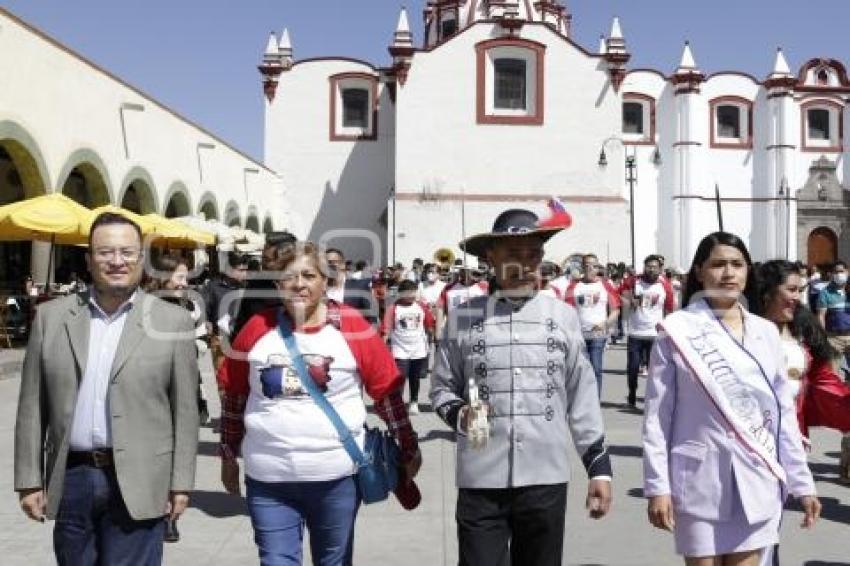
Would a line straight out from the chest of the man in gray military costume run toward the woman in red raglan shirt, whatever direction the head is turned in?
no

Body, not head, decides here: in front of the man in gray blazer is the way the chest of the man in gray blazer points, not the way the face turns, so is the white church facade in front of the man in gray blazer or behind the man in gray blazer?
behind

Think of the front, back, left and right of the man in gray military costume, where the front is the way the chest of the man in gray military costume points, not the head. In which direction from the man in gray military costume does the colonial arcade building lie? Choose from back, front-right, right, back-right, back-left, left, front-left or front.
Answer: back-right

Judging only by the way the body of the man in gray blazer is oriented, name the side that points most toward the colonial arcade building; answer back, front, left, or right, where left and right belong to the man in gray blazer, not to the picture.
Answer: back

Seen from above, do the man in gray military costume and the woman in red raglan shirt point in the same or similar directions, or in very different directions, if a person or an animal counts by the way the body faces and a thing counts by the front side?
same or similar directions

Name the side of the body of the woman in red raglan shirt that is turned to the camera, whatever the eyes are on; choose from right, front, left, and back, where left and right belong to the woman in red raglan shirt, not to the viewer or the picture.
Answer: front

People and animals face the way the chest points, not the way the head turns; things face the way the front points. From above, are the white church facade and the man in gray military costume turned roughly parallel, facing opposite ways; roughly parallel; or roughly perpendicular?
roughly parallel

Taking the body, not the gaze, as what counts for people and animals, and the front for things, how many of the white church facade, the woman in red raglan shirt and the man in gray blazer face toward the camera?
3

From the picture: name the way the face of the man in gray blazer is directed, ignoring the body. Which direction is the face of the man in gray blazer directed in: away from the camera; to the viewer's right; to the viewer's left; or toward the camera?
toward the camera

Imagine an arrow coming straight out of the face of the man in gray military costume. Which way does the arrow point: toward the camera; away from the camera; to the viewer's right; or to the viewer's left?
toward the camera

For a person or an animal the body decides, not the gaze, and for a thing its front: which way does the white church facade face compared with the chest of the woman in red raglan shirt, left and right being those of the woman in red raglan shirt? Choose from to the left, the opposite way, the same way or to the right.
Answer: the same way

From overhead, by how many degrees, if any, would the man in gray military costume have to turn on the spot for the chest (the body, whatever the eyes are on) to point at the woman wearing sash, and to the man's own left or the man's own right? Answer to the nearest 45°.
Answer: approximately 90° to the man's own left

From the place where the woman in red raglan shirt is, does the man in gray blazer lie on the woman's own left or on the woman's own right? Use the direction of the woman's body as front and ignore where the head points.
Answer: on the woman's own right

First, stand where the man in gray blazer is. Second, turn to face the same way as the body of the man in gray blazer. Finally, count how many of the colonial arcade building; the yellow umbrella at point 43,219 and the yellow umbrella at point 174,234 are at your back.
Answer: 3

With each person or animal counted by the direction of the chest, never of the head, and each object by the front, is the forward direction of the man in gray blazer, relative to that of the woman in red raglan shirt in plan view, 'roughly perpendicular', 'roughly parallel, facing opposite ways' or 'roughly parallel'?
roughly parallel

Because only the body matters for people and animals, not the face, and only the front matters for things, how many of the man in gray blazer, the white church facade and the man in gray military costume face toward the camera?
3
